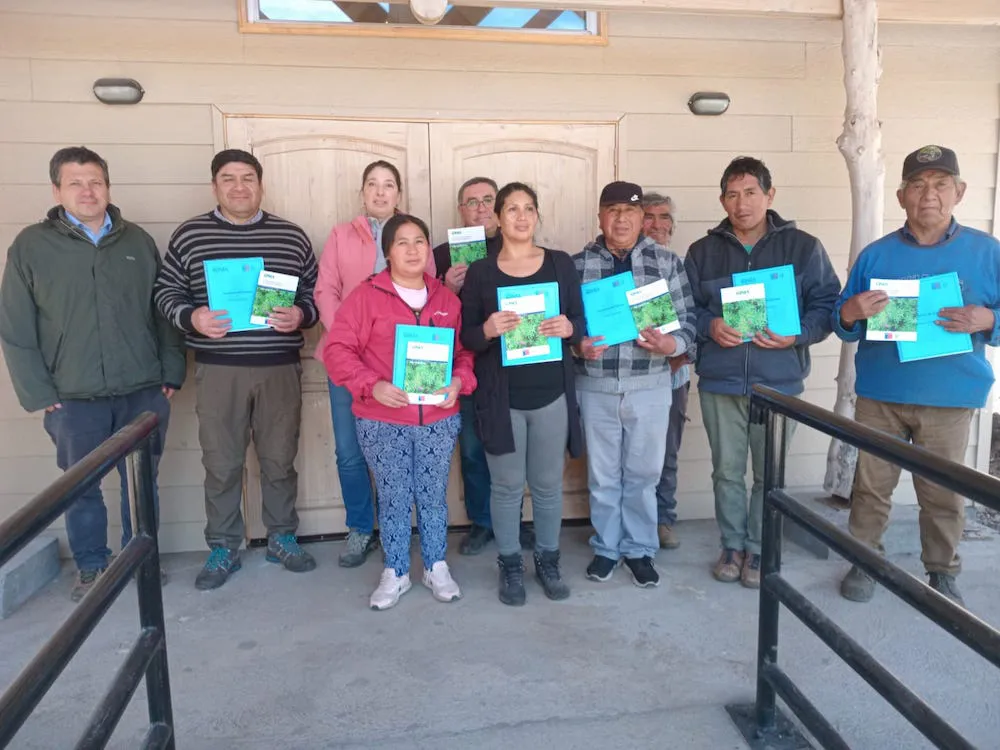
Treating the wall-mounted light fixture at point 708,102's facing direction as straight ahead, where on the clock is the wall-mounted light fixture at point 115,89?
the wall-mounted light fixture at point 115,89 is roughly at 2 o'clock from the wall-mounted light fixture at point 708,102.

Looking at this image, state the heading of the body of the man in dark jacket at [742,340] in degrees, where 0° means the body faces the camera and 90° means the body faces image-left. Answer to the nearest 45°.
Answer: approximately 0°

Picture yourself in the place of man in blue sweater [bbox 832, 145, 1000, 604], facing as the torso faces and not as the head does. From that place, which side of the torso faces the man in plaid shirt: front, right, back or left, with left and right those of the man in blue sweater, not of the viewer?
right

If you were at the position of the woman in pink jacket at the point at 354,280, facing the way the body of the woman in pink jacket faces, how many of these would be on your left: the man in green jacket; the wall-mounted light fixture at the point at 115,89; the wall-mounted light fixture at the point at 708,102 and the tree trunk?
2

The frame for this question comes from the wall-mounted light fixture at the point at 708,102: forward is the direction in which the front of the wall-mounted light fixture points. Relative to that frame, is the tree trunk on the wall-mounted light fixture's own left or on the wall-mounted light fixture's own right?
on the wall-mounted light fixture's own left

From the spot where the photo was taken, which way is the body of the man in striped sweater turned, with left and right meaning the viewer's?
facing the viewer
